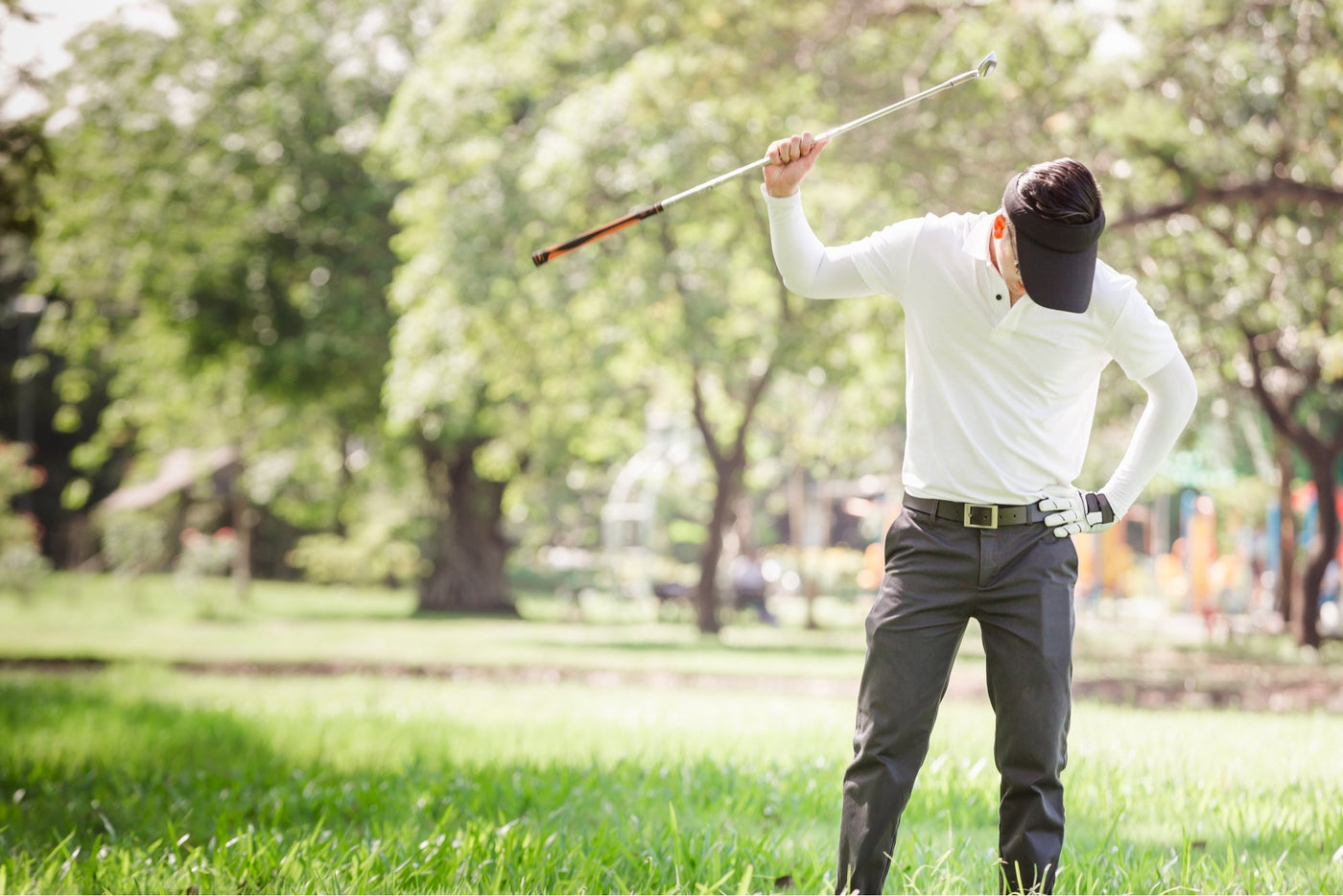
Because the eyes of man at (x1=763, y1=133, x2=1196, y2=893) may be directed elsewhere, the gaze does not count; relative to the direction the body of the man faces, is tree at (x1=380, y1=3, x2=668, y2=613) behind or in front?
behind

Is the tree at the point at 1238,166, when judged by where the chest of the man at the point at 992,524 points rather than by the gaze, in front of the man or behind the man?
behind

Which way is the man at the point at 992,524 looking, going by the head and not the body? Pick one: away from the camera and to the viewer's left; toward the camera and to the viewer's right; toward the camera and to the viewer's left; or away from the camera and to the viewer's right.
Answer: toward the camera and to the viewer's right

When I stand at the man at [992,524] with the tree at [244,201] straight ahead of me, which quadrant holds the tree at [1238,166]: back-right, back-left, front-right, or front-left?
front-right

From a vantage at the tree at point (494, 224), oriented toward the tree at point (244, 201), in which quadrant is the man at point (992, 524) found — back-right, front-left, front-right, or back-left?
back-left

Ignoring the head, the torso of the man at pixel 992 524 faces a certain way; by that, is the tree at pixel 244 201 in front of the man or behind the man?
behind

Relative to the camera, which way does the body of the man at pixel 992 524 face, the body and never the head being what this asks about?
toward the camera

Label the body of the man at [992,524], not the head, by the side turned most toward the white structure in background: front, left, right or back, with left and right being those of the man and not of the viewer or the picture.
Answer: back
